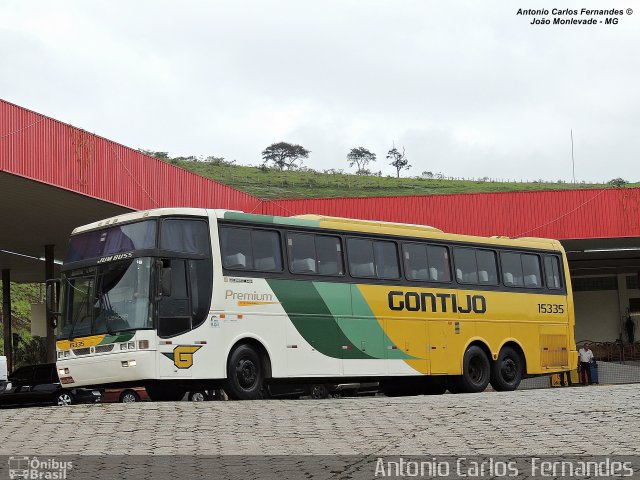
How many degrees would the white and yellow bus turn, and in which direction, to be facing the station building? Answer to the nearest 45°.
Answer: approximately 135° to its right

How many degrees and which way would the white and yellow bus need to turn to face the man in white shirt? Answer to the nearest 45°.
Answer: approximately 180°

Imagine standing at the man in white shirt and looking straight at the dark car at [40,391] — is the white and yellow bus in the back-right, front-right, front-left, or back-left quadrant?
front-left

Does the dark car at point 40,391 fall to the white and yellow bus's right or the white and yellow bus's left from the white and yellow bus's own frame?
on its right

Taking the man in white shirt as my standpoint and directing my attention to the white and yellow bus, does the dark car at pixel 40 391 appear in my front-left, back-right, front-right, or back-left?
front-right

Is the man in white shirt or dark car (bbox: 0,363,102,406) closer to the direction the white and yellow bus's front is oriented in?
the dark car

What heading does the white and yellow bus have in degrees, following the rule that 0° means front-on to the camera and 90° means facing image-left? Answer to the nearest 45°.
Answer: approximately 45°
